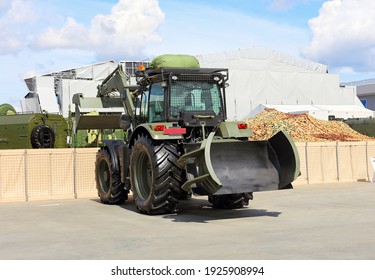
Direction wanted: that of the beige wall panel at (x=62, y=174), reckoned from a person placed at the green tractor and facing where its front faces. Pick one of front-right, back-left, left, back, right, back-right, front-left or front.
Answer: front

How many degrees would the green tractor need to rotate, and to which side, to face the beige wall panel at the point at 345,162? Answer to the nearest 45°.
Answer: approximately 90° to its right

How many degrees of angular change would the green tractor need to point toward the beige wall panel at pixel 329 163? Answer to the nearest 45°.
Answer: approximately 90° to its right

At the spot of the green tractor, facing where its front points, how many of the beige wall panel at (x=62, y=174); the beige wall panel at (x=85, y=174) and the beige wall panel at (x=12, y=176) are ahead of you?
3

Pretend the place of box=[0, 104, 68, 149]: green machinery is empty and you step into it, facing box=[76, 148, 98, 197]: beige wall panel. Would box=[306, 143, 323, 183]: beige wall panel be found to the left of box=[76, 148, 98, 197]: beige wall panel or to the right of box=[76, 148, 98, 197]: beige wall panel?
left
